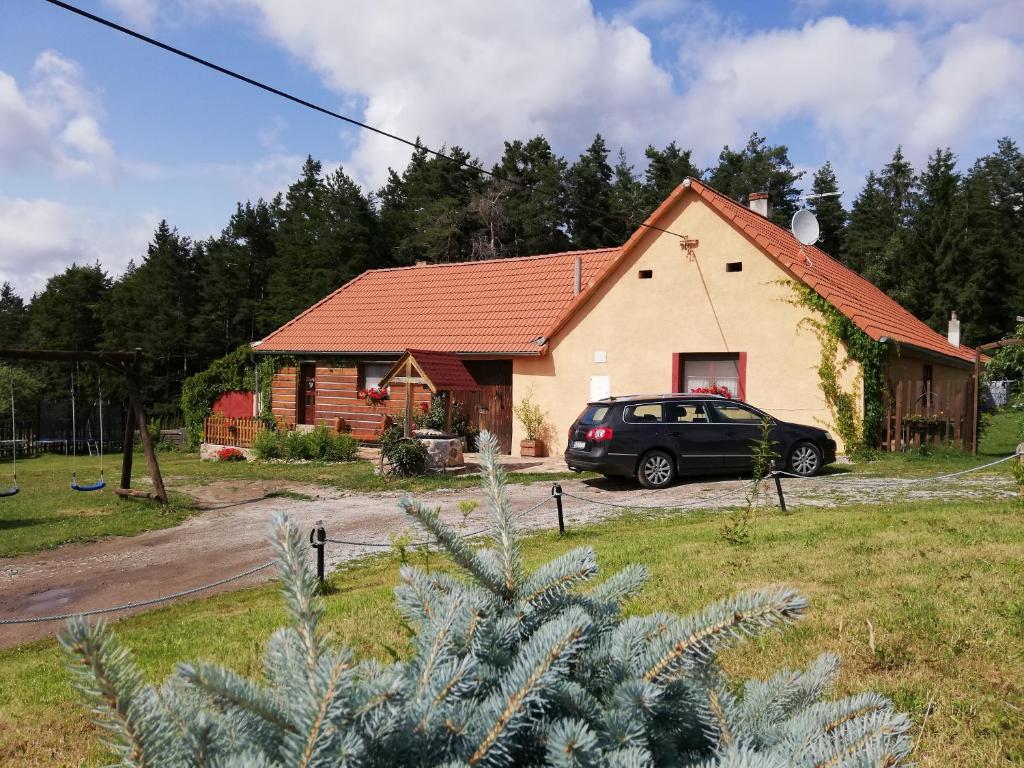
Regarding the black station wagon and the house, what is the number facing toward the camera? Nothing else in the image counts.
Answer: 1

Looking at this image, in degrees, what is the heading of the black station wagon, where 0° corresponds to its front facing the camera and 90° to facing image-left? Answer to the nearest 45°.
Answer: approximately 225°

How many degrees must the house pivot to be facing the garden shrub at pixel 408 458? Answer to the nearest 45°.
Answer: approximately 45° to its right

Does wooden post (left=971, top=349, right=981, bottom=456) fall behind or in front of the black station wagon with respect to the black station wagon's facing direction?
in front

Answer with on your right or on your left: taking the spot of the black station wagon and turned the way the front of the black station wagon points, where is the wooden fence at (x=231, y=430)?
on your left

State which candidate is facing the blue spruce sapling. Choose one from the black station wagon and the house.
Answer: the house

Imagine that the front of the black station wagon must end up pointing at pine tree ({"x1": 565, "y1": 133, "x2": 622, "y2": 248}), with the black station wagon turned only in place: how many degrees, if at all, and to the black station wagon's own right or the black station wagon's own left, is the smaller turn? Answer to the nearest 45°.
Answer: approximately 45° to the black station wagon's own left

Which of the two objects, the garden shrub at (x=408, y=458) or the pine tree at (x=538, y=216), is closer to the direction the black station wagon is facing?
the pine tree

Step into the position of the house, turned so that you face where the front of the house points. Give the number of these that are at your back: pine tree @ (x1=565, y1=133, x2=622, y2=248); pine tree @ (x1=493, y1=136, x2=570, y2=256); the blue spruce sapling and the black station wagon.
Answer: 2

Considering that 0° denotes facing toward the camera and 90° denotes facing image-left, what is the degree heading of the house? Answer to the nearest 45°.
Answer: approximately 0°
